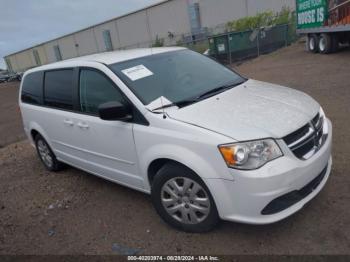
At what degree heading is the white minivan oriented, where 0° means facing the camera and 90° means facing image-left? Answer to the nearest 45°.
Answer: approximately 315°

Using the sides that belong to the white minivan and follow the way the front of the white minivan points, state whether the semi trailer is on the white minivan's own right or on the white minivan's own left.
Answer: on the white minivan's own left

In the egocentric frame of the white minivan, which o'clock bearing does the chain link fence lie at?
The chain link fence is roughly at 8 o'clock from the white minivan.

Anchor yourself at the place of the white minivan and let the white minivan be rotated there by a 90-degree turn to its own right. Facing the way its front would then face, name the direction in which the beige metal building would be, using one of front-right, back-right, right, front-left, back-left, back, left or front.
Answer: back-right
